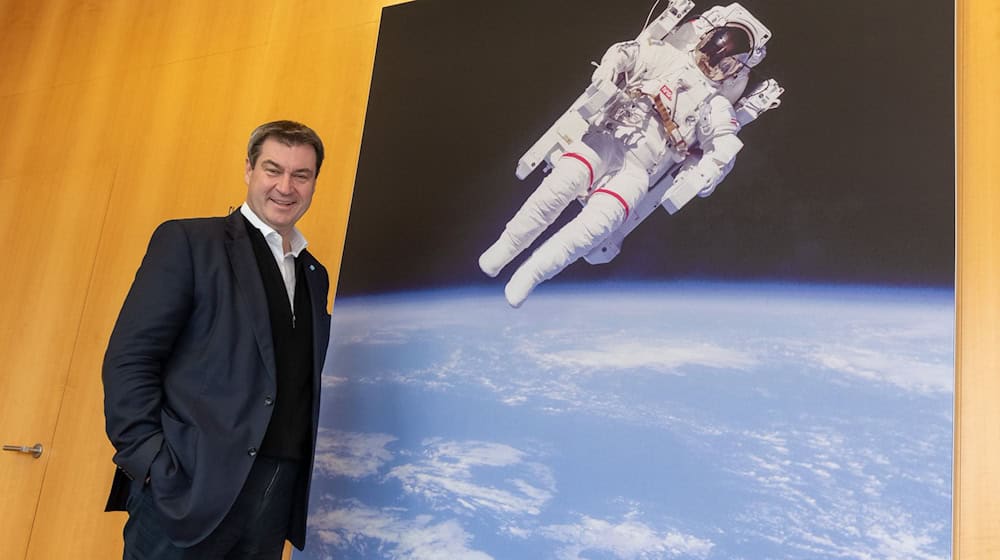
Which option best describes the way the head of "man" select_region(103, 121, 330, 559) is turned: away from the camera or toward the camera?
toward the camera

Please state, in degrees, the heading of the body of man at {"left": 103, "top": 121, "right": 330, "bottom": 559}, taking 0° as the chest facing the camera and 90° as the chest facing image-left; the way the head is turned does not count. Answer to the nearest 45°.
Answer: approximately 315°

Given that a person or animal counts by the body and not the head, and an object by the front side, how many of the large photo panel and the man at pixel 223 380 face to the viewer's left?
0

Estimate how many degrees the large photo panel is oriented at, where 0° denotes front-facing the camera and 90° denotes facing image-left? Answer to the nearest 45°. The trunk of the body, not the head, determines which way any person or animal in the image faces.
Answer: approximately 0°

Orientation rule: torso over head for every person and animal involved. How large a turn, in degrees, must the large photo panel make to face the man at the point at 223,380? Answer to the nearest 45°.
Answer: approximately 45° to its right
